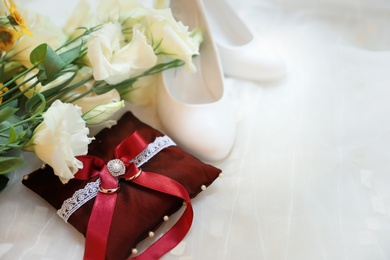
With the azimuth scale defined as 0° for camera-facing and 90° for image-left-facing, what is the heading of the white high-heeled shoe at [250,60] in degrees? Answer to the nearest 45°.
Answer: approximately 315°
